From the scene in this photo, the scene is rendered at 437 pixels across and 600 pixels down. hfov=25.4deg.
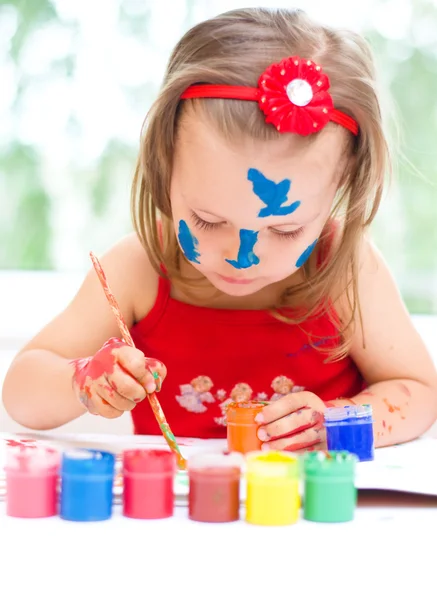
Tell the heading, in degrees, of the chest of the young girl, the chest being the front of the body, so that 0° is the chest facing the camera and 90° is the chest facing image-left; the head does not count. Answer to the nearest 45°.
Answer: approximately 0°

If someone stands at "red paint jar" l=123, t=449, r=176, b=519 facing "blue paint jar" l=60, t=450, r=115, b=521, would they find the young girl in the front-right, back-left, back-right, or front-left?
back-right
